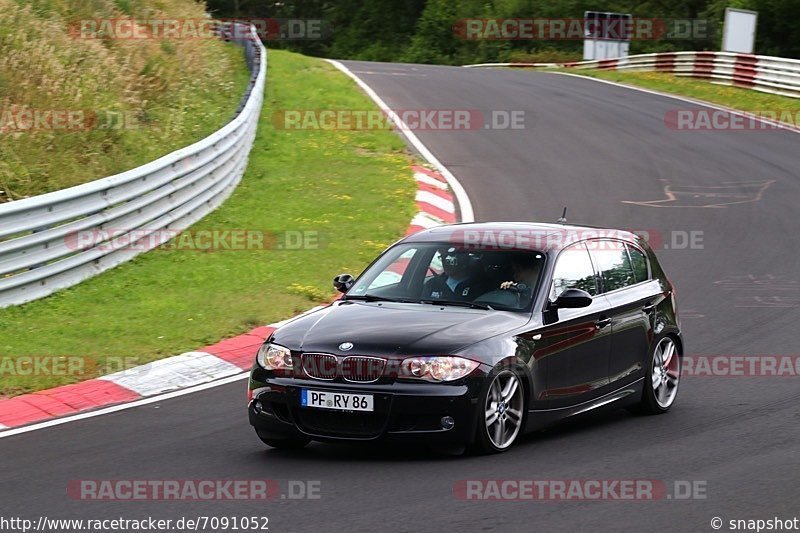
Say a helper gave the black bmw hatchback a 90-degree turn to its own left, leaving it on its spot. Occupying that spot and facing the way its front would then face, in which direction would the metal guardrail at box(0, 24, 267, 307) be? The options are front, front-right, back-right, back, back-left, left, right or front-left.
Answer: back

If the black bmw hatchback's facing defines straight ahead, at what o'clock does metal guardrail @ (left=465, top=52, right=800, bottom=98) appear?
The metal guardrail is roughly at 5 o'clock from the black bmw hatchback.

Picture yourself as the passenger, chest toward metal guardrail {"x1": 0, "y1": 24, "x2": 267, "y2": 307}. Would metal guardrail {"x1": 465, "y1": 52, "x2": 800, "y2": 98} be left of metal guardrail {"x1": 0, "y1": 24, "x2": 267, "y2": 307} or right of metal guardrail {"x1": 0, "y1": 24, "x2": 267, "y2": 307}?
right

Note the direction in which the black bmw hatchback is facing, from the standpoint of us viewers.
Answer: facing the viewer and to the left of the viewer
